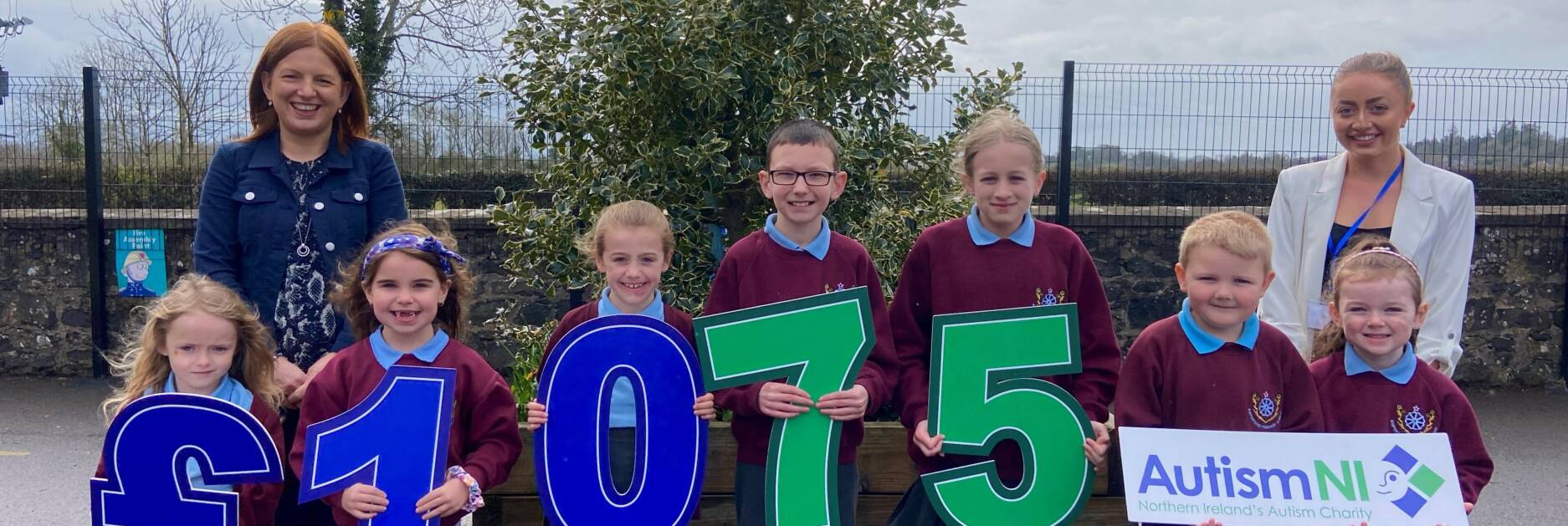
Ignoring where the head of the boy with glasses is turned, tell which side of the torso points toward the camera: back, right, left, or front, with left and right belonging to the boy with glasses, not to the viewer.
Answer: front

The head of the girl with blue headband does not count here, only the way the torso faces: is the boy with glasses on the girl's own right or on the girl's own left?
on the girl's own left

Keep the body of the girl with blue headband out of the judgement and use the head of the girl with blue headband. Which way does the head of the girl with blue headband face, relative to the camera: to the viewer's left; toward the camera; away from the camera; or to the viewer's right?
toward the camera

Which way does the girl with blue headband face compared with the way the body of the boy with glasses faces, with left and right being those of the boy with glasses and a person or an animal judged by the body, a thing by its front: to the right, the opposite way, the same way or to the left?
the same way

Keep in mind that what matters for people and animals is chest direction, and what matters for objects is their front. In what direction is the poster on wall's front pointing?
toward the camera

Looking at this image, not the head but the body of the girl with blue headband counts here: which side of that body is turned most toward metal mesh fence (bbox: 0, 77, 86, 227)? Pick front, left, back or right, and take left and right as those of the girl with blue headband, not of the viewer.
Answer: back

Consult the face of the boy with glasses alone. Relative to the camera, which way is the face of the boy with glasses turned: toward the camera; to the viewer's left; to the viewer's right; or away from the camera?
toward the camera

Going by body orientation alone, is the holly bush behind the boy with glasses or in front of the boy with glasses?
behind

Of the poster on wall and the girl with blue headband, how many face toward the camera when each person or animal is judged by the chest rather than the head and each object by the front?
2

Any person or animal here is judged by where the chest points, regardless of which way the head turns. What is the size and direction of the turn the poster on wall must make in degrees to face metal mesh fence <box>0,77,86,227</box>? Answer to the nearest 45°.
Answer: approximately 135° to its right

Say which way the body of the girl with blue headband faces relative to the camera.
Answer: toward the camera

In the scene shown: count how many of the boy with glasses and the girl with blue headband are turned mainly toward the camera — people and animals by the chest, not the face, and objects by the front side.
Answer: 2

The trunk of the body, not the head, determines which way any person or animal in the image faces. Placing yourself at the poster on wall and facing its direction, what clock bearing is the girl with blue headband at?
The girl with blue headband is roughly at 12 o'clock from the poster on wall.

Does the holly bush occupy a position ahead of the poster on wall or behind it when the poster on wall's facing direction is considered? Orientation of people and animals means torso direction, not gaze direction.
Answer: ahead

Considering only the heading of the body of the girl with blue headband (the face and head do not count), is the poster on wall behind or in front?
behind

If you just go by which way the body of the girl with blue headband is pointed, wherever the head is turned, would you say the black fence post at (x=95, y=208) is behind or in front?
behind
